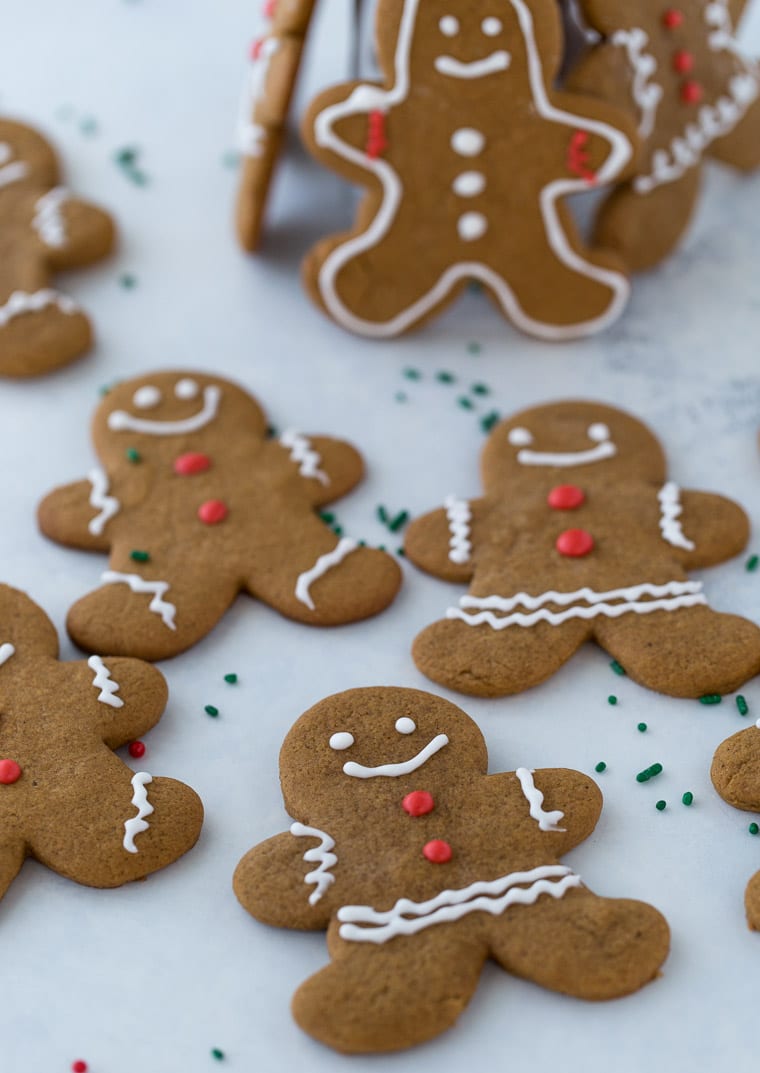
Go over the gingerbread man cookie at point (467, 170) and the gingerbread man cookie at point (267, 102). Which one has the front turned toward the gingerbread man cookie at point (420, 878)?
the gingerbread man cookie at point (467, 170)

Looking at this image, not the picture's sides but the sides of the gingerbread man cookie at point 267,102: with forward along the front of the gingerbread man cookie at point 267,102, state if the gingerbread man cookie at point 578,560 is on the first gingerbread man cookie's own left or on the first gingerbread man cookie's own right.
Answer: on the first gingerbread man cookie's own left

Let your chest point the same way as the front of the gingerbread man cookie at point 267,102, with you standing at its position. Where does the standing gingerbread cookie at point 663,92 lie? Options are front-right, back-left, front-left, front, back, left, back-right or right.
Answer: back

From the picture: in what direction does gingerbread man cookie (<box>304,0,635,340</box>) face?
toward the camera

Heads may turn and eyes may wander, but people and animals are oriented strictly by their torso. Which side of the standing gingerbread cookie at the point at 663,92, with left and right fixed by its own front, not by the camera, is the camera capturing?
front

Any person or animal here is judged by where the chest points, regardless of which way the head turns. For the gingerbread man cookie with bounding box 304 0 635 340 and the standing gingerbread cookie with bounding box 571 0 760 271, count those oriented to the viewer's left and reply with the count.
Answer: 0

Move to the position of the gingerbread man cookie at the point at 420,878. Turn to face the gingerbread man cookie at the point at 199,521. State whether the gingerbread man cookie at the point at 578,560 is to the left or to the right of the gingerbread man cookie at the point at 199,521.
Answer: right

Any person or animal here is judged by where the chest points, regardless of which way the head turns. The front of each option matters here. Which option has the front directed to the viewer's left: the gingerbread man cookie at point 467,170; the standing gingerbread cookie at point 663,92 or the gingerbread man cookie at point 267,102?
the gingerbread man cookie at point 267,102

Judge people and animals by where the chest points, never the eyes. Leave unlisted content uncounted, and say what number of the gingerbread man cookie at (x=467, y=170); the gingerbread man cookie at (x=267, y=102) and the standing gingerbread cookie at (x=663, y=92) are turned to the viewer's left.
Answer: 1

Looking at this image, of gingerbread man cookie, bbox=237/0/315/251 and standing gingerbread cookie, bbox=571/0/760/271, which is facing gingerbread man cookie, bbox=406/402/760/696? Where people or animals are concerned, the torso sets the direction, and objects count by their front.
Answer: the standing gingerbread cookie

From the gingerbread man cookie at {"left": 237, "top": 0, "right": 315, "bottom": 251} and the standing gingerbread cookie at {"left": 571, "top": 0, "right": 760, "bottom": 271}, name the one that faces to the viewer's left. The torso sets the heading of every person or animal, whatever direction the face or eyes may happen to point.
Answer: the gingerbread man cookie

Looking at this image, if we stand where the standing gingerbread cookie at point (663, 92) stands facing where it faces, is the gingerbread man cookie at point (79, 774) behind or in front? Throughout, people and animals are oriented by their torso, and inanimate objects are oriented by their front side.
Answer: in front

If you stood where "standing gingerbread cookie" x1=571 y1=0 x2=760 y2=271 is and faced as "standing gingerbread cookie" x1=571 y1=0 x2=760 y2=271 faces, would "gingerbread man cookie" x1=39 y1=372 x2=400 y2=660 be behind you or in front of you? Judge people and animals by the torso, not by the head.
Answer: in front

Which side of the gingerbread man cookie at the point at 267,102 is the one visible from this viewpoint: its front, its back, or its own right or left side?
left

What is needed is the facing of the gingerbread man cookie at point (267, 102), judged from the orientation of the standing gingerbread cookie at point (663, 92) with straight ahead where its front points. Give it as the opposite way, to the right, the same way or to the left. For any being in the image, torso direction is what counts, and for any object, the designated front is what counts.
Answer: to the right

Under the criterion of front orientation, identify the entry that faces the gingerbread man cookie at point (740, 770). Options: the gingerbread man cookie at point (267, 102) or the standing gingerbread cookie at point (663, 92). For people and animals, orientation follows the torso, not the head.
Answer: the standing gingerbread cookie
